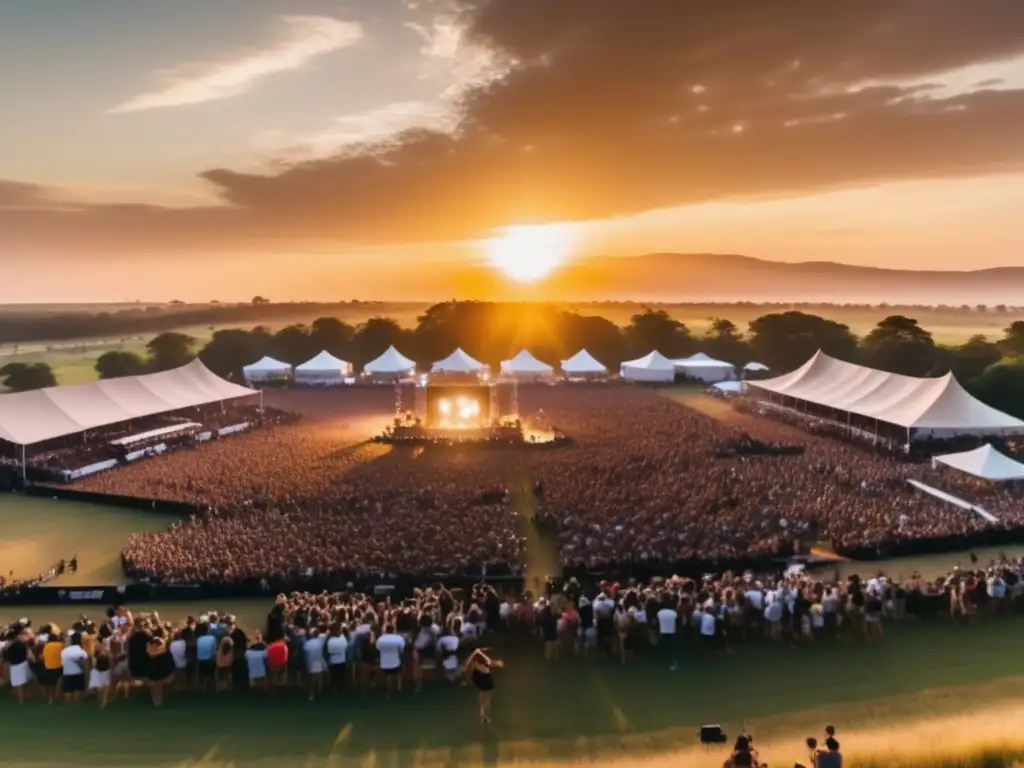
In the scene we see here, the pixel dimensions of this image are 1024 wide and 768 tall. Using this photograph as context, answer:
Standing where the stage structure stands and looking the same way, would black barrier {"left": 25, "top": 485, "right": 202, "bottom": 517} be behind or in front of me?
in front

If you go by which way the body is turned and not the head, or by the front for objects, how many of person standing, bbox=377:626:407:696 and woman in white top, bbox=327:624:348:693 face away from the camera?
2

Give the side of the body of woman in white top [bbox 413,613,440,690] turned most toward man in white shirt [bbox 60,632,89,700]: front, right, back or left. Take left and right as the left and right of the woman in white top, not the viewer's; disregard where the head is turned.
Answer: left

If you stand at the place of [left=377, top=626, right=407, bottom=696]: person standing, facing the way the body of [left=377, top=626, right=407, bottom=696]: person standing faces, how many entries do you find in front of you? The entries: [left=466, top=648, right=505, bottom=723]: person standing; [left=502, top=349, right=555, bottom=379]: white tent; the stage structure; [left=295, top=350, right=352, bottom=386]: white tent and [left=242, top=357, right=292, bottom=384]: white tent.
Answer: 4

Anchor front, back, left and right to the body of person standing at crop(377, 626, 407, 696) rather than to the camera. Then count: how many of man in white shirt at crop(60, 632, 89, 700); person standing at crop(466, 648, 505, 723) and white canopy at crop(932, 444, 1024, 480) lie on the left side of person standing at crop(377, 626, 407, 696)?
1

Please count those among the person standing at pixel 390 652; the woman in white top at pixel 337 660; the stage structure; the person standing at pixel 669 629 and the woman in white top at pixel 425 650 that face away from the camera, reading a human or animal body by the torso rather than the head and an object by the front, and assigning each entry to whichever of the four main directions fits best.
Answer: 4

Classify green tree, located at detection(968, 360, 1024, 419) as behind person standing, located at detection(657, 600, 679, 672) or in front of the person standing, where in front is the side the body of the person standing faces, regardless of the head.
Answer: in front

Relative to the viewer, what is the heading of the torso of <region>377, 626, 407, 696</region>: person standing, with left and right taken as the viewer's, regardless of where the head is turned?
facing away from the viewer

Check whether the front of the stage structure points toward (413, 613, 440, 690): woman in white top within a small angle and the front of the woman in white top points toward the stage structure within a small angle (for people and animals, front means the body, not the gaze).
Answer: yes

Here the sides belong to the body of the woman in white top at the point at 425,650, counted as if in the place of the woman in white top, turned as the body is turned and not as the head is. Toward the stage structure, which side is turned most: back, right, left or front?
front

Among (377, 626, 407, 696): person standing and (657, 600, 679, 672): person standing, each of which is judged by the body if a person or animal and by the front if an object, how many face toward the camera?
0

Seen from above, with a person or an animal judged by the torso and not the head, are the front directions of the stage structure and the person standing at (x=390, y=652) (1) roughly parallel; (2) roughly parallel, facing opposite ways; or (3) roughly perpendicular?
roughly parallel, facing opposite ways

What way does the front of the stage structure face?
toward the camera

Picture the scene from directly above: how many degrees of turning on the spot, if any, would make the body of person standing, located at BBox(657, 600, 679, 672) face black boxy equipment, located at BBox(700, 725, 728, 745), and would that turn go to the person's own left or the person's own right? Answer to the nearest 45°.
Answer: approximately 180°

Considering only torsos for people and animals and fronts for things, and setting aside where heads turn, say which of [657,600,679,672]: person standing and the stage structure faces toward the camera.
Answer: the stage structure

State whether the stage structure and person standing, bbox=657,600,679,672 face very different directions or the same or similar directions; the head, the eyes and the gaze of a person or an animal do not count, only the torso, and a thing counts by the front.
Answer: very different directions

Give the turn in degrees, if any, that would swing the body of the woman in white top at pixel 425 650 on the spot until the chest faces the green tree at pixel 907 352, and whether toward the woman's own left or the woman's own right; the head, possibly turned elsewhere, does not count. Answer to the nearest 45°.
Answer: approximately 45° to the woman's own right

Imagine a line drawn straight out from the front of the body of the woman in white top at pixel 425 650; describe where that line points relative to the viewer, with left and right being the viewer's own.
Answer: facing away from the viewer

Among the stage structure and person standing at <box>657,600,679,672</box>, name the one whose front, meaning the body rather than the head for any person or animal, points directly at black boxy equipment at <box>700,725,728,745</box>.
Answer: the stage structure

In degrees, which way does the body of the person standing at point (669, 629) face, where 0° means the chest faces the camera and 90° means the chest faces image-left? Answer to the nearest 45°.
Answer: approximately 180°

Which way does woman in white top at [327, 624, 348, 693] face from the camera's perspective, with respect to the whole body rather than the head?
away from the camera
